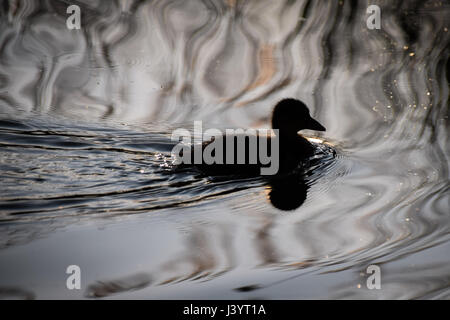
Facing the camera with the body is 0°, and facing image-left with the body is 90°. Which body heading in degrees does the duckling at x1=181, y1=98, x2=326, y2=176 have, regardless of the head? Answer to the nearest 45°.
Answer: approximately 270°
